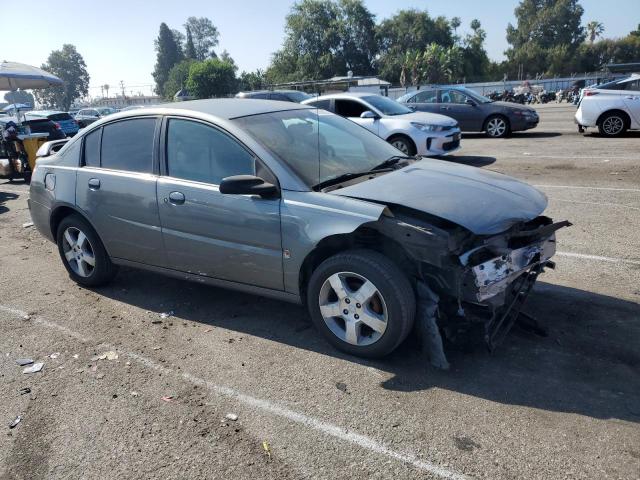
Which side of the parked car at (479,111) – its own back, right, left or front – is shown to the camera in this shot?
right

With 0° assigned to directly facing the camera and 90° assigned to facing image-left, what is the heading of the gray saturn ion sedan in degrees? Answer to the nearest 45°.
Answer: approximately 315°

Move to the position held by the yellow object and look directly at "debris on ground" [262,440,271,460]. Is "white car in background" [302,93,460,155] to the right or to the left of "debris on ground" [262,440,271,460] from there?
left

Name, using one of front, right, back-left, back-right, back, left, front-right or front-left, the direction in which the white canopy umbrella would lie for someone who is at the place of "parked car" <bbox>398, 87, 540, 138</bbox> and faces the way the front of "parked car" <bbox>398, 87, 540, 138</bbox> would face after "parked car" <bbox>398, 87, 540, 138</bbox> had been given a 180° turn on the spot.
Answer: front

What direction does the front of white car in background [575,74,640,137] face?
to the viewer's right

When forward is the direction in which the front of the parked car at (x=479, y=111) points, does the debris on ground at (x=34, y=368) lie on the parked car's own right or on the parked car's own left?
on the parked car's own right

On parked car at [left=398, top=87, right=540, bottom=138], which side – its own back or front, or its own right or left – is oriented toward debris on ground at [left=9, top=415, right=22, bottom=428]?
right

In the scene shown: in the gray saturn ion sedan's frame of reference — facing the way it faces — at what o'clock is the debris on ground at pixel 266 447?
The debris on ground is roughly at 2 o'clock from the gray saturn ion sedan.
